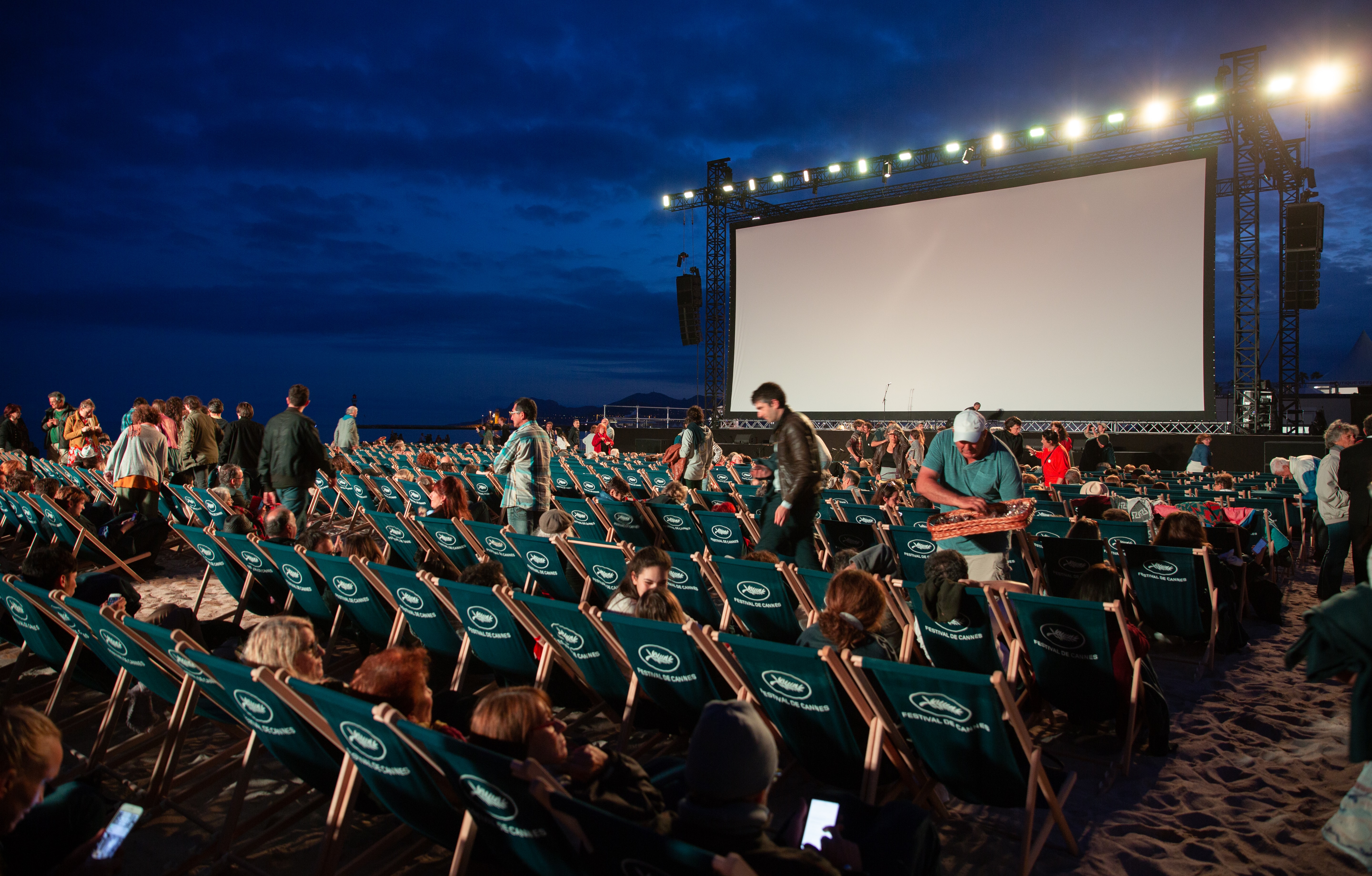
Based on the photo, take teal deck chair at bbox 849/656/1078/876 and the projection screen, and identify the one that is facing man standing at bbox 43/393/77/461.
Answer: the projection screen

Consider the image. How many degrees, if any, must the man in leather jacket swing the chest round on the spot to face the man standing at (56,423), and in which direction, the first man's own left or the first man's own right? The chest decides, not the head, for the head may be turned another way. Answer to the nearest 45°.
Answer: approximately 45° to the first man's own right

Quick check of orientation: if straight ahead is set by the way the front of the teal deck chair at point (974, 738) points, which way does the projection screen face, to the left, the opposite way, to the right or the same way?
the opposite way

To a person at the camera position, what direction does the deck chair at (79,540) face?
facing away from the viewer and to the right of the viewer

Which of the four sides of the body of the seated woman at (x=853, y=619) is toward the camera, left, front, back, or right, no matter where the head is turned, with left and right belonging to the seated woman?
back

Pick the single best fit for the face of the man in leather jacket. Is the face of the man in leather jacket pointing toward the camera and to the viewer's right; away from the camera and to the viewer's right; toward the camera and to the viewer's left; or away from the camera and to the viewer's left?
toward the camera and to the viewer's left

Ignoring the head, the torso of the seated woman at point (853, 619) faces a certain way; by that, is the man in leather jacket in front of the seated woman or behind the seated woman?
in front

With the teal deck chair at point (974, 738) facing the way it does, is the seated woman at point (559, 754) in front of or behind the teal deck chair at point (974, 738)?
behind

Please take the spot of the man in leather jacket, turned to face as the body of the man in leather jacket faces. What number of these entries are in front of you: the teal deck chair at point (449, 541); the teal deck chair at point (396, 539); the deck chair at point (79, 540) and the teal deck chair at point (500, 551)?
4

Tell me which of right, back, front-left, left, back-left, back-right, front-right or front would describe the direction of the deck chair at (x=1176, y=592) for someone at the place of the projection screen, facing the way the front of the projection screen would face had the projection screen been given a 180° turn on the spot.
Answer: back-right

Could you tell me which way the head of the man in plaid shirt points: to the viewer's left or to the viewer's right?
to the viewer's left

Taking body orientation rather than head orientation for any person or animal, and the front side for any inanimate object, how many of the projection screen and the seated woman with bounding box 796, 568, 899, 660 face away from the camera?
1

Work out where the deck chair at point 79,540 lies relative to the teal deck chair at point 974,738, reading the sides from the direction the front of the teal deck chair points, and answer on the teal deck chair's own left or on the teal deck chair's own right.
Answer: on the teal deck chair's own left

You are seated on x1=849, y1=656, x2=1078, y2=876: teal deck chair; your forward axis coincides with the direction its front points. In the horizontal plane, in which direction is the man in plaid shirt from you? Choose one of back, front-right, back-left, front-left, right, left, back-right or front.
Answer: left

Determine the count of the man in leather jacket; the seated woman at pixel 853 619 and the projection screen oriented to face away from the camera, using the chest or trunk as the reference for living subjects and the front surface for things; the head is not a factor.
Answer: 1

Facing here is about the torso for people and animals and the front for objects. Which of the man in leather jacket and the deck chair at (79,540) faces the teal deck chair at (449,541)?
the man in leather jacket

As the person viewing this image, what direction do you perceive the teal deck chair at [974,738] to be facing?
facing away from the viewer and to the right of the viewer

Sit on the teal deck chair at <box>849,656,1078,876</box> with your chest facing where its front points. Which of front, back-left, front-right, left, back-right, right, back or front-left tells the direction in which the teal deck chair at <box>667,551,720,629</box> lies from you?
left
